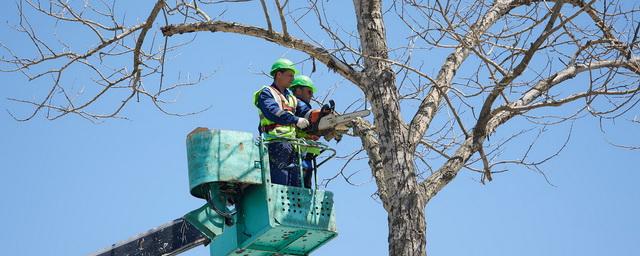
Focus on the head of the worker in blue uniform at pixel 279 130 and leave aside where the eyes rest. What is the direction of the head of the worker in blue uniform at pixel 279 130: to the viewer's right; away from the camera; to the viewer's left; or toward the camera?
to the viewer's right

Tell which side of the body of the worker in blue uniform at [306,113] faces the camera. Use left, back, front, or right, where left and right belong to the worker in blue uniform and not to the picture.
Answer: right
